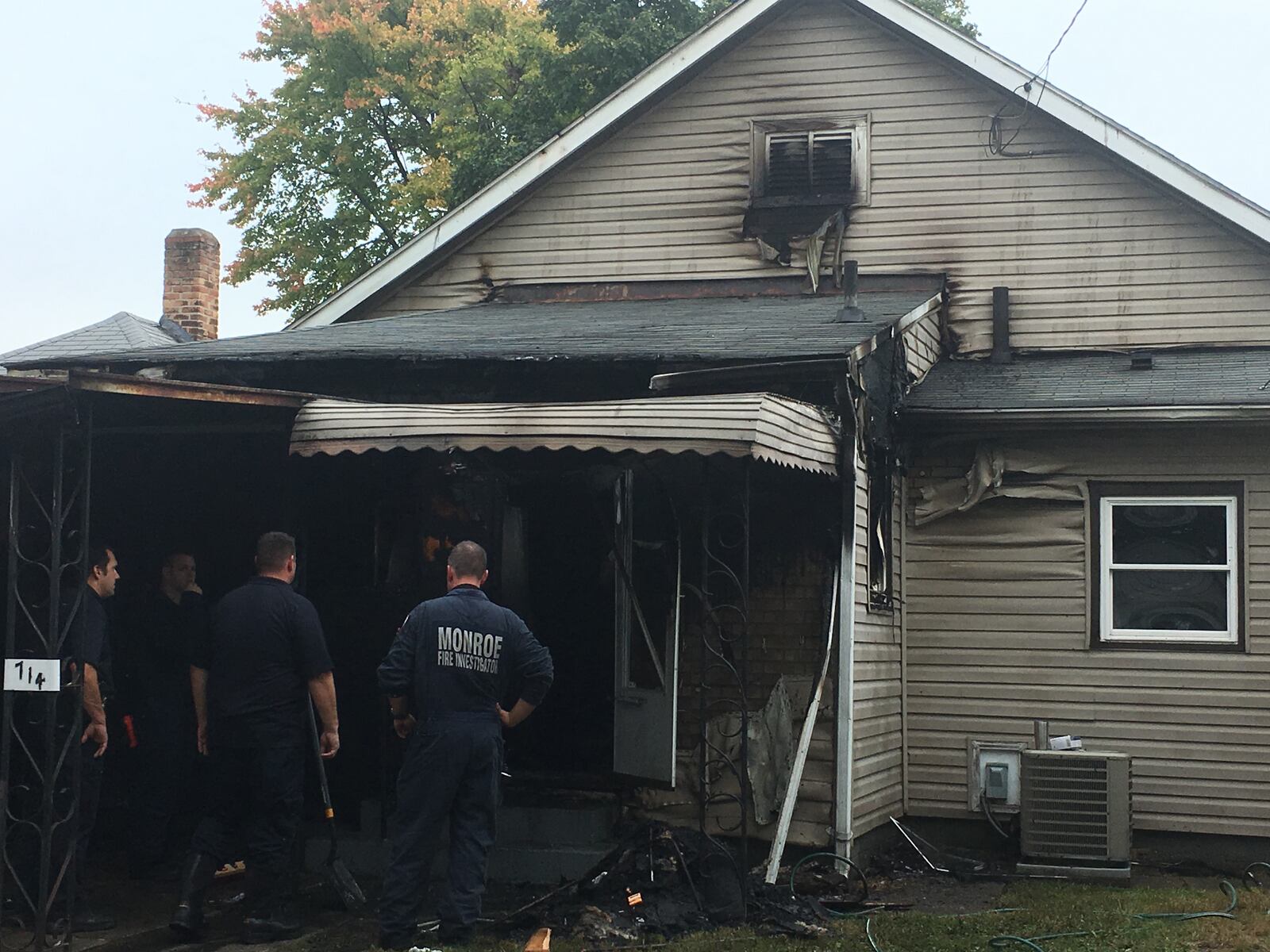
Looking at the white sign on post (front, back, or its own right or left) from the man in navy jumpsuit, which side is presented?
left

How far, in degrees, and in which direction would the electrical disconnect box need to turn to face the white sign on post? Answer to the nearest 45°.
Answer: approximately 45° to its right

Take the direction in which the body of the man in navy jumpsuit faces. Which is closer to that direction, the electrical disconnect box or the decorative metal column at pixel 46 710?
the electrical disconnect box

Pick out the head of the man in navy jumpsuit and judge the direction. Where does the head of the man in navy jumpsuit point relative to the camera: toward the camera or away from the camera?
away from the camera

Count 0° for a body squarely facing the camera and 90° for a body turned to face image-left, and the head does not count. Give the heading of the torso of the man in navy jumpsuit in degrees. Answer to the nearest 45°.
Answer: approximately 180°

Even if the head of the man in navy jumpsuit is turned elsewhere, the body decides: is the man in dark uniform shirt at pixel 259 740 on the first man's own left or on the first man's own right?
on the first man's own left

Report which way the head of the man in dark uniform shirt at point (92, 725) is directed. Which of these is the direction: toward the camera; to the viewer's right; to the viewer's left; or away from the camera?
to the viewer's right

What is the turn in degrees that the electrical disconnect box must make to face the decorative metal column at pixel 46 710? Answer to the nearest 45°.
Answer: approximately 45° to its right

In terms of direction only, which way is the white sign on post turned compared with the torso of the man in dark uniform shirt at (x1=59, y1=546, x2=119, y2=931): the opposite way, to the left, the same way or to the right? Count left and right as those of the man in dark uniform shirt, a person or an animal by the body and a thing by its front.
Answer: to the right

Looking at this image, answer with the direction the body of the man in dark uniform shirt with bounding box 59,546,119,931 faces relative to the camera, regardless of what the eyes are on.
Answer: to the viewer's right

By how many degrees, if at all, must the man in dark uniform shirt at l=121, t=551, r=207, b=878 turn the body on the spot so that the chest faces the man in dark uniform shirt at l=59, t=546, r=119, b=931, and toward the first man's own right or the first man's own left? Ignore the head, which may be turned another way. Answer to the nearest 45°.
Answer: approximately 45° to the first man's own right
